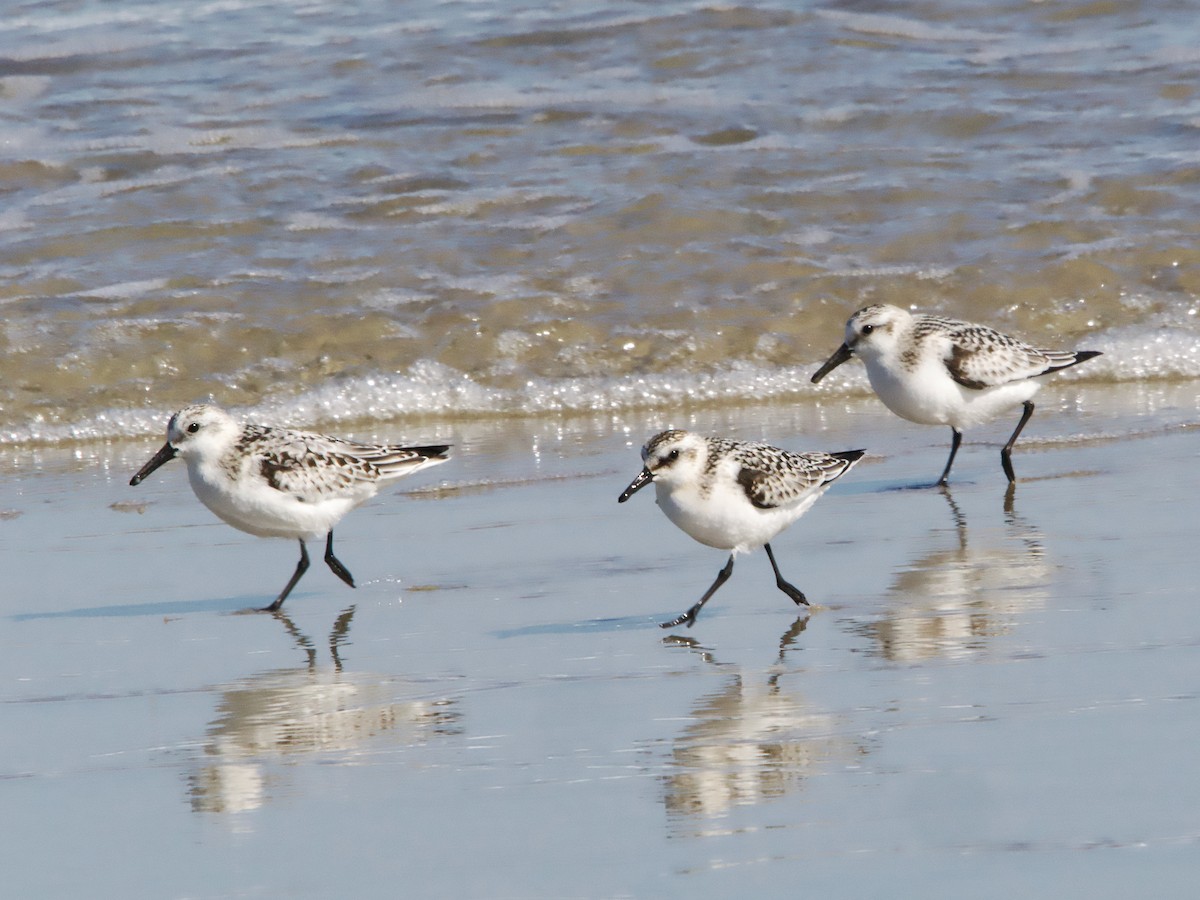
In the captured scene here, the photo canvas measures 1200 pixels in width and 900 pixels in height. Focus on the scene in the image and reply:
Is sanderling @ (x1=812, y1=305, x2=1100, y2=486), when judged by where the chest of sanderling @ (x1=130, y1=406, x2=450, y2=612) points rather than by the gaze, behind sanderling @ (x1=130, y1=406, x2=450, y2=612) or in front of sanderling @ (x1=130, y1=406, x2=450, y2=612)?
behind

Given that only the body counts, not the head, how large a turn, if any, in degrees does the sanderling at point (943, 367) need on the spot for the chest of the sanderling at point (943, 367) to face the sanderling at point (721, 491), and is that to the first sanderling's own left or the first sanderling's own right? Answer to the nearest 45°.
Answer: approximately 90° to the first sanderling's own left

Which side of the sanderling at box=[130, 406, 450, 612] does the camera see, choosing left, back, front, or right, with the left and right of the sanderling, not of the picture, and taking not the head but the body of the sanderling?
left

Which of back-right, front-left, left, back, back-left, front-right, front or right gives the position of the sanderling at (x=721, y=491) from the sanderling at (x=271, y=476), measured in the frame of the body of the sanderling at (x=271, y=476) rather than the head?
back-left

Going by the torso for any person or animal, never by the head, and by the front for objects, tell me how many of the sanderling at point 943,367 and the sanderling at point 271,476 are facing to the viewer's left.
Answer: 2

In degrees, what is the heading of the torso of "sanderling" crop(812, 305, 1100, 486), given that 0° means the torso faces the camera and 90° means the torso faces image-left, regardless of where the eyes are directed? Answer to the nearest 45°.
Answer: approximately 90°
